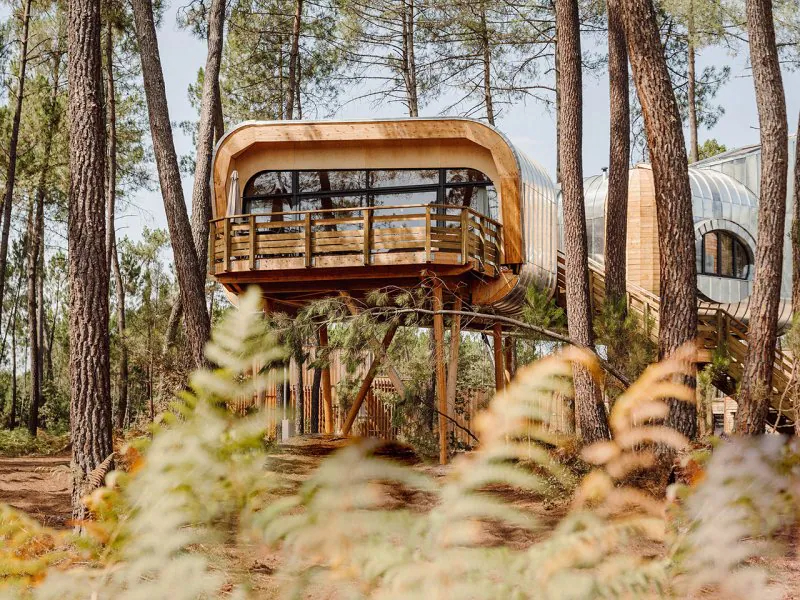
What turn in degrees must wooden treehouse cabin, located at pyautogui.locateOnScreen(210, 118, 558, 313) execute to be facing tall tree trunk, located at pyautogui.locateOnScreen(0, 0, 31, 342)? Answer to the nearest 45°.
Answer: approximately 135° to its right

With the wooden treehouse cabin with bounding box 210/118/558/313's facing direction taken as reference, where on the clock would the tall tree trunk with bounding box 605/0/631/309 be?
The tall tree trunk is roughly at 9 o'clock from the wooden treehouse cabin.

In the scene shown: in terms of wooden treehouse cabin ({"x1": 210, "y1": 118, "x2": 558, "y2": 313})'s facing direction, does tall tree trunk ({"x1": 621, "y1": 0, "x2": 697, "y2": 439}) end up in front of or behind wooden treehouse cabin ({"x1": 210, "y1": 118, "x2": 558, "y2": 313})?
in front

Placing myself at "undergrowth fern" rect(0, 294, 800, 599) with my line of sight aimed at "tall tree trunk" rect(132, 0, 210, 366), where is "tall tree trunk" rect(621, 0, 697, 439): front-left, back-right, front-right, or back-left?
front-right

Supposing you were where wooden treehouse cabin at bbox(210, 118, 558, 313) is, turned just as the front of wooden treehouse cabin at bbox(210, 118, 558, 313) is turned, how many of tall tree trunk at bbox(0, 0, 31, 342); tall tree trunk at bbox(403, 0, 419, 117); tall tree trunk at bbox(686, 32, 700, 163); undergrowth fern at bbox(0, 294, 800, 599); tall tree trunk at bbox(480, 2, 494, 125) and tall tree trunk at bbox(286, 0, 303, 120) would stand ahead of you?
1

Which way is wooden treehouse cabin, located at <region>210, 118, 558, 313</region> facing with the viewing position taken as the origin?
facing the viewer

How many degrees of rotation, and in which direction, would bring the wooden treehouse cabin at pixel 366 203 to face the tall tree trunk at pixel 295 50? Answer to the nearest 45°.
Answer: approximately 180°

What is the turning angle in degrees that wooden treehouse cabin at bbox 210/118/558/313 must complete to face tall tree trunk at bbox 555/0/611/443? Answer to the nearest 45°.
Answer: approximately 45° to its left

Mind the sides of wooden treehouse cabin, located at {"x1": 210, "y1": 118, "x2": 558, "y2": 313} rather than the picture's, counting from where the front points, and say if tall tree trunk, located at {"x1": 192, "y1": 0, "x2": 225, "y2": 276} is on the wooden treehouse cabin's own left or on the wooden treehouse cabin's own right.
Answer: on the wooden treehouse cabin's own right

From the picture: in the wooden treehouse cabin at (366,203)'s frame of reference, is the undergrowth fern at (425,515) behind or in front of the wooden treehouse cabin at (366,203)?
in front

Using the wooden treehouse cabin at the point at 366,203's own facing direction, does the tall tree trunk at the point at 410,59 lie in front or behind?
behind
